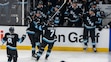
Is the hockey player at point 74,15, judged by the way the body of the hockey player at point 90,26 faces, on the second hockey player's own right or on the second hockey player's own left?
on the second hockey player's own right

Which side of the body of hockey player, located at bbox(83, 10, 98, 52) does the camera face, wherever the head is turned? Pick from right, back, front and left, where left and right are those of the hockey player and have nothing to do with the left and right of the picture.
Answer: front

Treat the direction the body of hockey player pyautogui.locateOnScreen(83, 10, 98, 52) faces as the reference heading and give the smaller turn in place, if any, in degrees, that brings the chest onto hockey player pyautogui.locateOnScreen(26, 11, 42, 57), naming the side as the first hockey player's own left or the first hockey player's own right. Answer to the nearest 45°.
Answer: approximately 45° to the first hockey player's own right

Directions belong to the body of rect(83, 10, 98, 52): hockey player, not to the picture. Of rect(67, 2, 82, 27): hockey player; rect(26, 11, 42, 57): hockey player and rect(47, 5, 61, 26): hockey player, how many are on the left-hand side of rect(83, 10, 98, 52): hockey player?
0

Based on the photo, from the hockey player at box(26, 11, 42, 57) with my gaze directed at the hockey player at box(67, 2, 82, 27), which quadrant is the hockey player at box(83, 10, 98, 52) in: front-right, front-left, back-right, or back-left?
front-right

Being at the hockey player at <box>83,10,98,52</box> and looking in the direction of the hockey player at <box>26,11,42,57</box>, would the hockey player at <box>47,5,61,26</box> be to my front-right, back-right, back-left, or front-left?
front-right

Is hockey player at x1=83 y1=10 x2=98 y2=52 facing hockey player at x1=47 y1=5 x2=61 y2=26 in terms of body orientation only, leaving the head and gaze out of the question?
no
